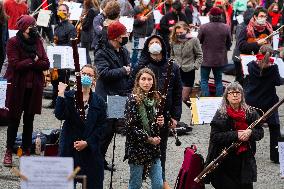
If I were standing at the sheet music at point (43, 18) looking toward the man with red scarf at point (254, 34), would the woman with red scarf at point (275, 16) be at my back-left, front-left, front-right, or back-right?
front-left

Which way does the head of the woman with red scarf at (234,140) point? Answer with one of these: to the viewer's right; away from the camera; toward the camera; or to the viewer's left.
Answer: toward the camera

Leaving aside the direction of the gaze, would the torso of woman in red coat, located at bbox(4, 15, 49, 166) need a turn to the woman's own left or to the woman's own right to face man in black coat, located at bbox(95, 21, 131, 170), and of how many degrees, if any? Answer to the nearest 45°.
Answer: approximately 45° to the woman's own left

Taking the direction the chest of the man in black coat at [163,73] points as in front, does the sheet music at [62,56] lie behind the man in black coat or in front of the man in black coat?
behind

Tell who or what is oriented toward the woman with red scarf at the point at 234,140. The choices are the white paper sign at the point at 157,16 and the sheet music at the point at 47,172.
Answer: the white paper sign

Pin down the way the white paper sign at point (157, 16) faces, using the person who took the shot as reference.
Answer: facing the viewer

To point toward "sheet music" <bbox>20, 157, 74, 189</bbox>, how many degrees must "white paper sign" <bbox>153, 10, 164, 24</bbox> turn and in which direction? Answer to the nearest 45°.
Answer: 0° — it already faces it
